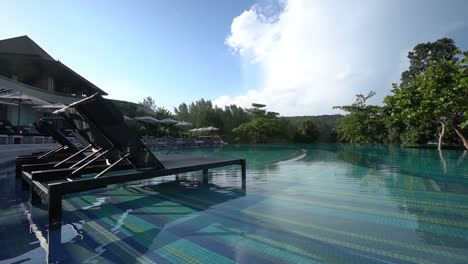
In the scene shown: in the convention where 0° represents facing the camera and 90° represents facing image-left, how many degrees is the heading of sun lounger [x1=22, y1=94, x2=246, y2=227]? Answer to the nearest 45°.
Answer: approximately 225°

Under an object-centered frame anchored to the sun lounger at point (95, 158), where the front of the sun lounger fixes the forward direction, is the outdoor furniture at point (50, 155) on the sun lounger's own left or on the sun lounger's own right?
on the sun lounger's own left

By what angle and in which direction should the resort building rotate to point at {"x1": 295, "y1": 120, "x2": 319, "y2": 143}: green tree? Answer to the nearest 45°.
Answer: approximately 45° to its left

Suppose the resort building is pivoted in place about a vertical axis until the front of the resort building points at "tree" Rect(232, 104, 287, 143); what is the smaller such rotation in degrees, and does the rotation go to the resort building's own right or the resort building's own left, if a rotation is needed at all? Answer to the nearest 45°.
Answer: approximately 45° to the resort building's own left

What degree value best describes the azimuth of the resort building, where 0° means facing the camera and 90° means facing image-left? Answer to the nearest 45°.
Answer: approximately 315°

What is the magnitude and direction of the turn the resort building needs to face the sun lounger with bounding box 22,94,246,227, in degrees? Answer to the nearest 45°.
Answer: approximately 45° to its right
